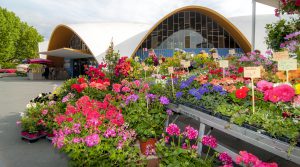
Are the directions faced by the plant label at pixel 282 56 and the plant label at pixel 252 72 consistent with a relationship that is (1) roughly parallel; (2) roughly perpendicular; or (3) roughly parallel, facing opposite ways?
roughly parallel

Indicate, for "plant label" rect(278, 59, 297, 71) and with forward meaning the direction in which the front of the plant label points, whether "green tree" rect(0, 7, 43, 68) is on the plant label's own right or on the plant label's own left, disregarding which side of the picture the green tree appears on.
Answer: on the plant label's own right

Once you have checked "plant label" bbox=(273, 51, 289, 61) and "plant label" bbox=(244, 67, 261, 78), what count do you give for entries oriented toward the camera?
2

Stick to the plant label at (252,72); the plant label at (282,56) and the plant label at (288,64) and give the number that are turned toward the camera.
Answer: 3

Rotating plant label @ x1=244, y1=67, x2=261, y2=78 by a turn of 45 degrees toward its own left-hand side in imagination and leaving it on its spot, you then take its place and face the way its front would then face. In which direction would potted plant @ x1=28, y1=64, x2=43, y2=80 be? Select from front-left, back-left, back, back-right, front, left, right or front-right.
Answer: back

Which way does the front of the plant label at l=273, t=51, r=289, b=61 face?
toward the camera

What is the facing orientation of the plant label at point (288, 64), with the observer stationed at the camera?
facing the viewer

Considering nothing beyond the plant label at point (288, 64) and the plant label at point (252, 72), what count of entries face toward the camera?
2

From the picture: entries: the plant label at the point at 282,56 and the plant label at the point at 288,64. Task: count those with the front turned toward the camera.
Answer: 2

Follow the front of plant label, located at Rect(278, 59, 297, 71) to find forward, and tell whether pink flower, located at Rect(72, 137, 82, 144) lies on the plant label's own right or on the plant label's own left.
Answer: on the plant label's own right

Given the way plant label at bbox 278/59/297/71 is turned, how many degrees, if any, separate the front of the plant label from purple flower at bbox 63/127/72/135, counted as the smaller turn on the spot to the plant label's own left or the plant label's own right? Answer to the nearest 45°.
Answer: approximately 90° to the plant label's own right
